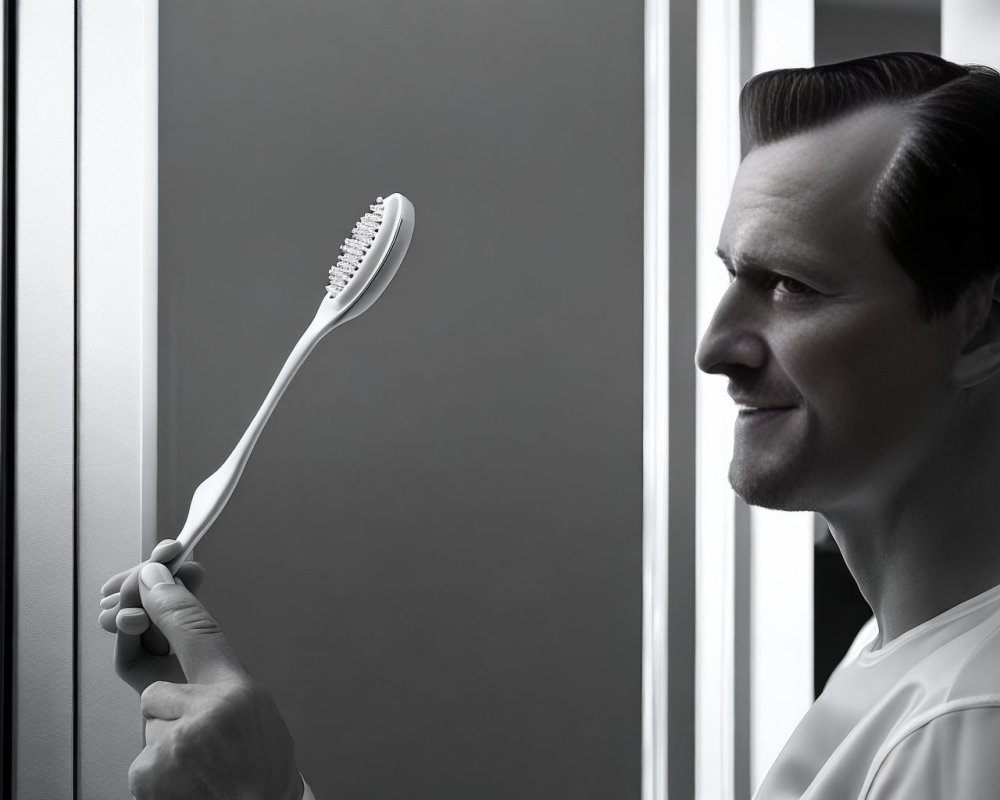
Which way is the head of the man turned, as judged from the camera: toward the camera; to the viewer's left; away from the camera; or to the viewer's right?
to the viewer's left

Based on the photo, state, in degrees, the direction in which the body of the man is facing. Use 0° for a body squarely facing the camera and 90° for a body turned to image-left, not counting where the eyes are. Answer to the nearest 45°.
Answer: approximately 90°
